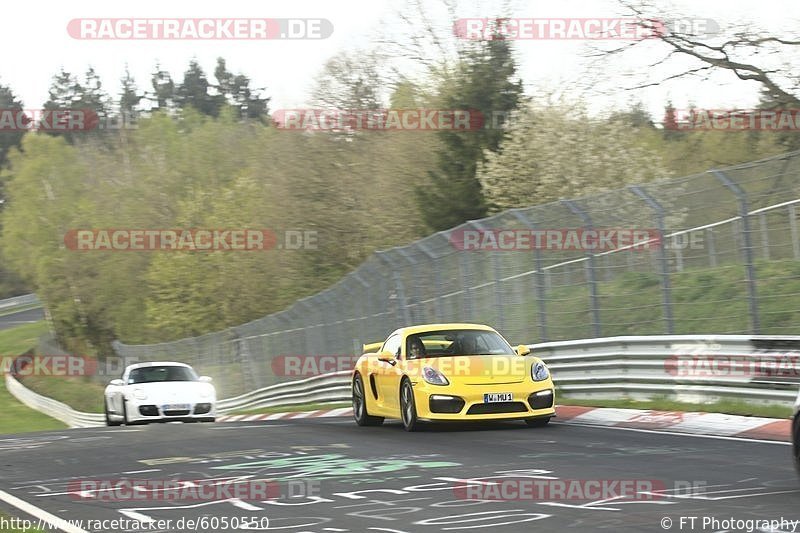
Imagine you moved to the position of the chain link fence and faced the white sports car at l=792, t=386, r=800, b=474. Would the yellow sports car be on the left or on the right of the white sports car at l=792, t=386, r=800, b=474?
right

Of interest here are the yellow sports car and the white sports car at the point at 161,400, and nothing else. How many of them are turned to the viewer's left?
0

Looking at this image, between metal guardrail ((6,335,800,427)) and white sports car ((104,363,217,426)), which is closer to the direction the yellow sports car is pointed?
the metal guardrail

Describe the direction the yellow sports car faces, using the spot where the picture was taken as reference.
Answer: facing the viewer and to the right of the viewer

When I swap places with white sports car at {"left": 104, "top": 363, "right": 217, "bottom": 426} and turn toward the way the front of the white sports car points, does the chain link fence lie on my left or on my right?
on my left

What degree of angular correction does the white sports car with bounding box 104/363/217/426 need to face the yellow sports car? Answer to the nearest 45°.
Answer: approximately 45° to its left

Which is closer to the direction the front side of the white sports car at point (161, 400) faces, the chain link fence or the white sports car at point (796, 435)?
the white sports car

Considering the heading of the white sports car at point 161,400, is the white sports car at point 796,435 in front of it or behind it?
in front

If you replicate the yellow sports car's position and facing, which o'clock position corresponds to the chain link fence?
The chain link fence is roughly at 9 o'clock from the yellow sports car.

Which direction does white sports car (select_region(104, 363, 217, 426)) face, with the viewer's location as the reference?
facing the viewer

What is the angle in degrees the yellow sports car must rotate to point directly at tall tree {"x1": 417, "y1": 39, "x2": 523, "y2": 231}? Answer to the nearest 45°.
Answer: approximately 135° to its left
